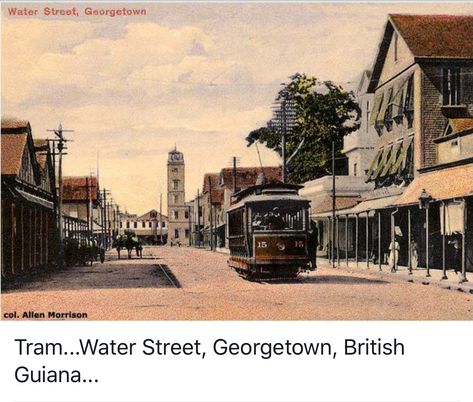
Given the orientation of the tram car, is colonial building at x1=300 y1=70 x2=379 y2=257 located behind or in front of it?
behind

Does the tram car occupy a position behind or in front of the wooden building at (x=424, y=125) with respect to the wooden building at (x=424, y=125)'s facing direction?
in front

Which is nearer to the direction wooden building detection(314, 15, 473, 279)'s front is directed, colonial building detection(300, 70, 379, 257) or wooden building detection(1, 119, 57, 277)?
the wooden building

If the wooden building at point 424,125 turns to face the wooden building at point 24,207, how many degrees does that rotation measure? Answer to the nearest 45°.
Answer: approximately 45° to its right

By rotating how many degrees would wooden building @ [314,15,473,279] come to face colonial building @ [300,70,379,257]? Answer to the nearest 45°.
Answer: approximately 135° to its right

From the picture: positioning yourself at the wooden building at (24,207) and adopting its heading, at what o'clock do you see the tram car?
The tram car is roughly at 12 o'clock from the wooden building.

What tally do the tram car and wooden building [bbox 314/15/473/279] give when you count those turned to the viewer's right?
0

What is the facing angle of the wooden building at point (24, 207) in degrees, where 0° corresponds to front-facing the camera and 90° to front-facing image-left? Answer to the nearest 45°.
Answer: approximately 315°

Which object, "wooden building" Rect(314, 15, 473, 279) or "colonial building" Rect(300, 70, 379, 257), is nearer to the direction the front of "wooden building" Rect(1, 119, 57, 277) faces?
the wooden building

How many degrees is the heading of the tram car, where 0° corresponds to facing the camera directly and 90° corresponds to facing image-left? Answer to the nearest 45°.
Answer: approximately 0°

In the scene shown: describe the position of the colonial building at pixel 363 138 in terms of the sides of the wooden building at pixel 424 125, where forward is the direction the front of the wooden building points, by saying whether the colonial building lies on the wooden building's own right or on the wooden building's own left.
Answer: on the wooden building's own right

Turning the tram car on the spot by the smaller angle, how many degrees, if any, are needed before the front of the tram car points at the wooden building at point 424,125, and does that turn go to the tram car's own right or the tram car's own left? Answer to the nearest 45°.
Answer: approximately 135° to the tram car's own left
